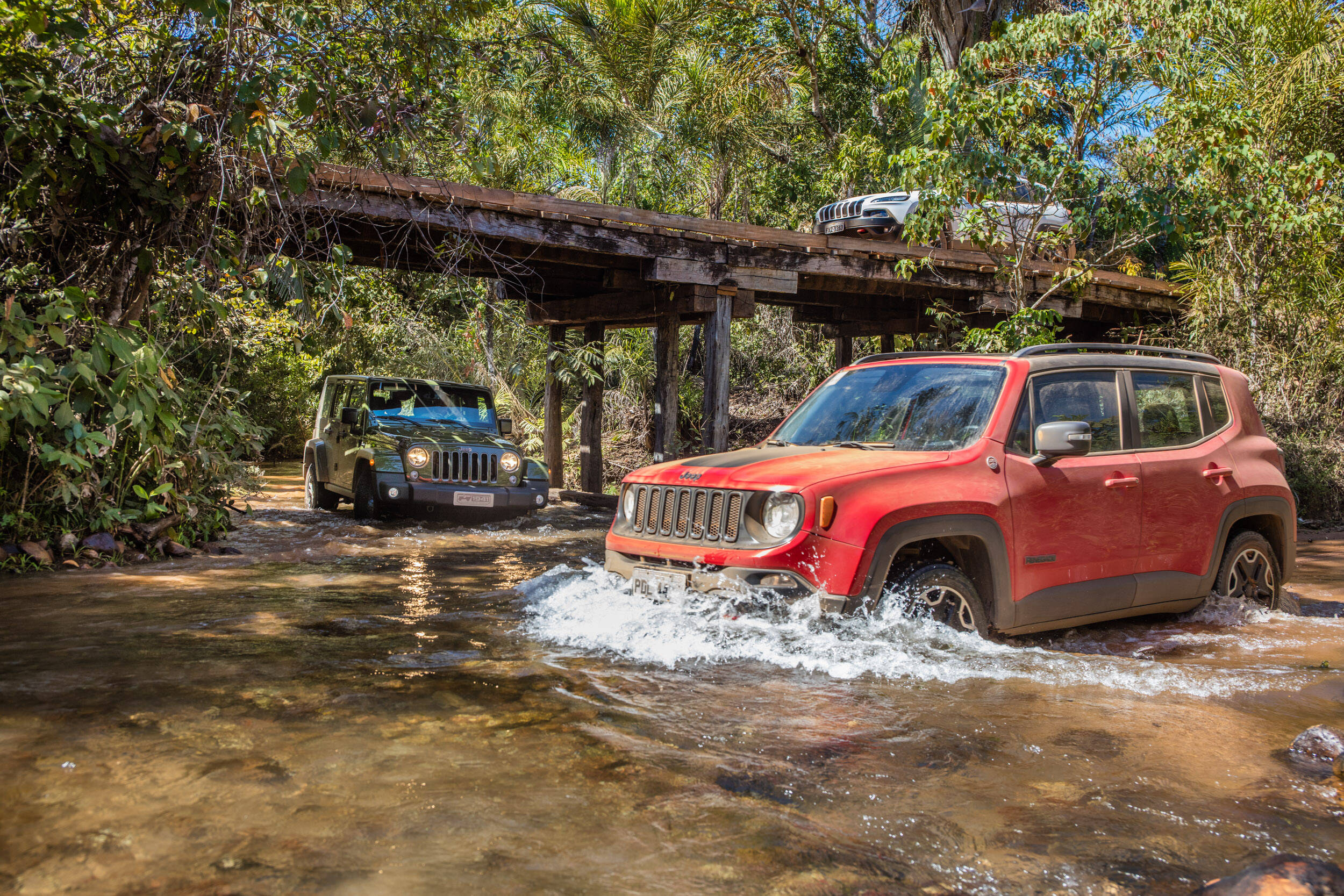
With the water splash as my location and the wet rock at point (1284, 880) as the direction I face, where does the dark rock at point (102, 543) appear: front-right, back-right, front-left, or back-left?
back-right

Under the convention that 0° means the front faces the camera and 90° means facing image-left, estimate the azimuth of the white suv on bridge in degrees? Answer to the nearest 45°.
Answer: approximately 45°

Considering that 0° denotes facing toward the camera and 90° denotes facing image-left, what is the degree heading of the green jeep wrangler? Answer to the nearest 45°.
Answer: approximately 315°

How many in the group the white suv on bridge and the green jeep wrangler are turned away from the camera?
0

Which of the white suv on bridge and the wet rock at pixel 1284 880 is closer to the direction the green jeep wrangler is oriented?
the wet rock

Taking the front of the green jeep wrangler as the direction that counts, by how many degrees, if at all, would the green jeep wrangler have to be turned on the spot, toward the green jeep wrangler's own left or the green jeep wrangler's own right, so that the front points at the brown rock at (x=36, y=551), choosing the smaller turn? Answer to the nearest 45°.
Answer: approximately 90° to the green jeep wrangler's own right

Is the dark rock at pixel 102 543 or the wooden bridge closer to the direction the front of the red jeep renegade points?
the dark rock

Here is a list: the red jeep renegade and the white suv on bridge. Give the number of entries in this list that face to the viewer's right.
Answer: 0

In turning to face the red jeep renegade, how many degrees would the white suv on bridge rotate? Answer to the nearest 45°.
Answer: approximately 45° to its left

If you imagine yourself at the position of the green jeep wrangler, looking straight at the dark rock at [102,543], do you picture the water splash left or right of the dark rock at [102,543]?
left

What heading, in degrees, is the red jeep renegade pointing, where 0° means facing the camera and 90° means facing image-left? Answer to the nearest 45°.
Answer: approximately 45°

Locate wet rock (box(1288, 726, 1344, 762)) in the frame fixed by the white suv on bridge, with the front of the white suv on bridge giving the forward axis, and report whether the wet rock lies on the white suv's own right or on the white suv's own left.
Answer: on the white suv's own left
